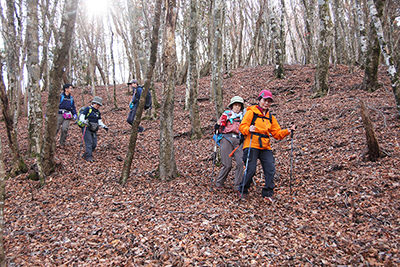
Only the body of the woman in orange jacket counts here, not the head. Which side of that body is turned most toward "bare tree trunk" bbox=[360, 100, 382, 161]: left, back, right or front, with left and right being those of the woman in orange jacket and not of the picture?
left

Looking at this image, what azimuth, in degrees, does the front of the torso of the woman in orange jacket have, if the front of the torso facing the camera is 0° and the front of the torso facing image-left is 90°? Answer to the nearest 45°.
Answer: approximately 315°

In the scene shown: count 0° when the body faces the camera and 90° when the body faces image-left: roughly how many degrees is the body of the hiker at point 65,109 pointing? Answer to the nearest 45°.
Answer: approximately 315°

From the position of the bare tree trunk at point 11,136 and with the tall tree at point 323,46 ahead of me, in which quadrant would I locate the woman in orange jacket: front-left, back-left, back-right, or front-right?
front-right

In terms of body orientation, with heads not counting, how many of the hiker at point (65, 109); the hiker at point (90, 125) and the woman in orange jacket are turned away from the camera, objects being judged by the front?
0

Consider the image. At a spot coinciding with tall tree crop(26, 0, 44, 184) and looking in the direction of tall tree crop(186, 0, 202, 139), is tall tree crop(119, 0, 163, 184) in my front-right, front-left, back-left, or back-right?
front-right

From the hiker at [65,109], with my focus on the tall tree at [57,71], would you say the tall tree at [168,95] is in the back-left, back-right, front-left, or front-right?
front-left

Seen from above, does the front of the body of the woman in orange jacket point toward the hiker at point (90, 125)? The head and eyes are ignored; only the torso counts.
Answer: no

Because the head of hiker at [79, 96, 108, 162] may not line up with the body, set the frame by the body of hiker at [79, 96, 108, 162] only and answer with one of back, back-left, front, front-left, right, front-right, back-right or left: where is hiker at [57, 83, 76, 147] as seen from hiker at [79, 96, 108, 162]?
back

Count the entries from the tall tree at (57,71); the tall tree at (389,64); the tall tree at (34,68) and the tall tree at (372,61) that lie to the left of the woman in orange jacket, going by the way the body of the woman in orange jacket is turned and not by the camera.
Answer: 2

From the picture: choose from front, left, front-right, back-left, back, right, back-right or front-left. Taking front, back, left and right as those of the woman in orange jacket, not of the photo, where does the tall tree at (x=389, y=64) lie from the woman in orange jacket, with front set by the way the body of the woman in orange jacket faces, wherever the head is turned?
left

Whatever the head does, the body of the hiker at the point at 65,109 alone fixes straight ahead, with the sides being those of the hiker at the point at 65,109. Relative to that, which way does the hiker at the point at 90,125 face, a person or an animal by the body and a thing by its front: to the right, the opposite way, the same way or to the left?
the same way

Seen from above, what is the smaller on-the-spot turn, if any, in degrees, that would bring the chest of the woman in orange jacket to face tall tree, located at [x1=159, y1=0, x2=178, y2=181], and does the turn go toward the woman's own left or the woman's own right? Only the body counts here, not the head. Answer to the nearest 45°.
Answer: approximately 135° to the woman's own right

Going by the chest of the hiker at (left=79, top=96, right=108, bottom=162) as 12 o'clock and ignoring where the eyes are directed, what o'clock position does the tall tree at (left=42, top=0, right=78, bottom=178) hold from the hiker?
The tall tree is roughly at 2 o'clock from the hiker.

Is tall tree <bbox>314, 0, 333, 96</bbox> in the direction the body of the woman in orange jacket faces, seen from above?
no

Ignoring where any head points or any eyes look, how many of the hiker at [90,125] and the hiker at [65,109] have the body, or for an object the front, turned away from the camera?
0

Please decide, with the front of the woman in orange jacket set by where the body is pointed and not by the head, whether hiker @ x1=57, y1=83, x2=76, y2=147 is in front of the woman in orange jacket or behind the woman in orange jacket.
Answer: behind

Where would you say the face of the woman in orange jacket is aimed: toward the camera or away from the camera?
toward the camera

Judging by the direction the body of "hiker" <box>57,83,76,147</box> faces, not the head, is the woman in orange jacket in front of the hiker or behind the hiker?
in front
